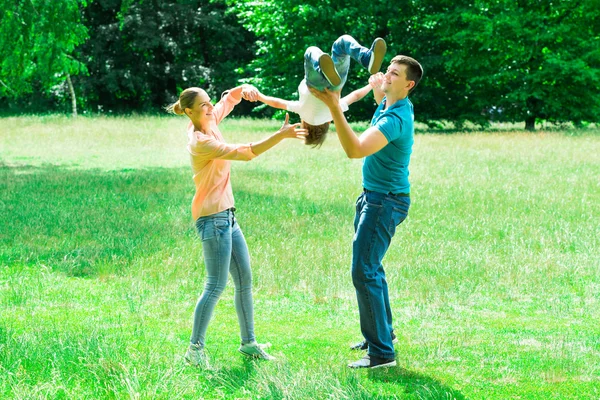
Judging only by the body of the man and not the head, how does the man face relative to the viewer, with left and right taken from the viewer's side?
facing to the left of the viewer

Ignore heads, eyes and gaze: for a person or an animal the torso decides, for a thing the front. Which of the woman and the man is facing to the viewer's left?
the man

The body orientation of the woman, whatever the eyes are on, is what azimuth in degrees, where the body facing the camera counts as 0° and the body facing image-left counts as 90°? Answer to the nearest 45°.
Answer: approximately 315°

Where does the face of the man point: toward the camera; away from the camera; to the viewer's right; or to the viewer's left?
to the viewer's left

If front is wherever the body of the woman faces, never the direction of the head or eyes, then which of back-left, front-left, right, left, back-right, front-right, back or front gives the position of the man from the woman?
front-left

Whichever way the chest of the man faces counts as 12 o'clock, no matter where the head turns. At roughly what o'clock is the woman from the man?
The woman is roughly at 12 o'clock from the man.

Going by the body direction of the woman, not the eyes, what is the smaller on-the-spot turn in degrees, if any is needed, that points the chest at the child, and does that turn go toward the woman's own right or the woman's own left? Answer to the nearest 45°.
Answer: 0° — they already face them

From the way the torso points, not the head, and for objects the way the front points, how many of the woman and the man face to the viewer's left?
1
